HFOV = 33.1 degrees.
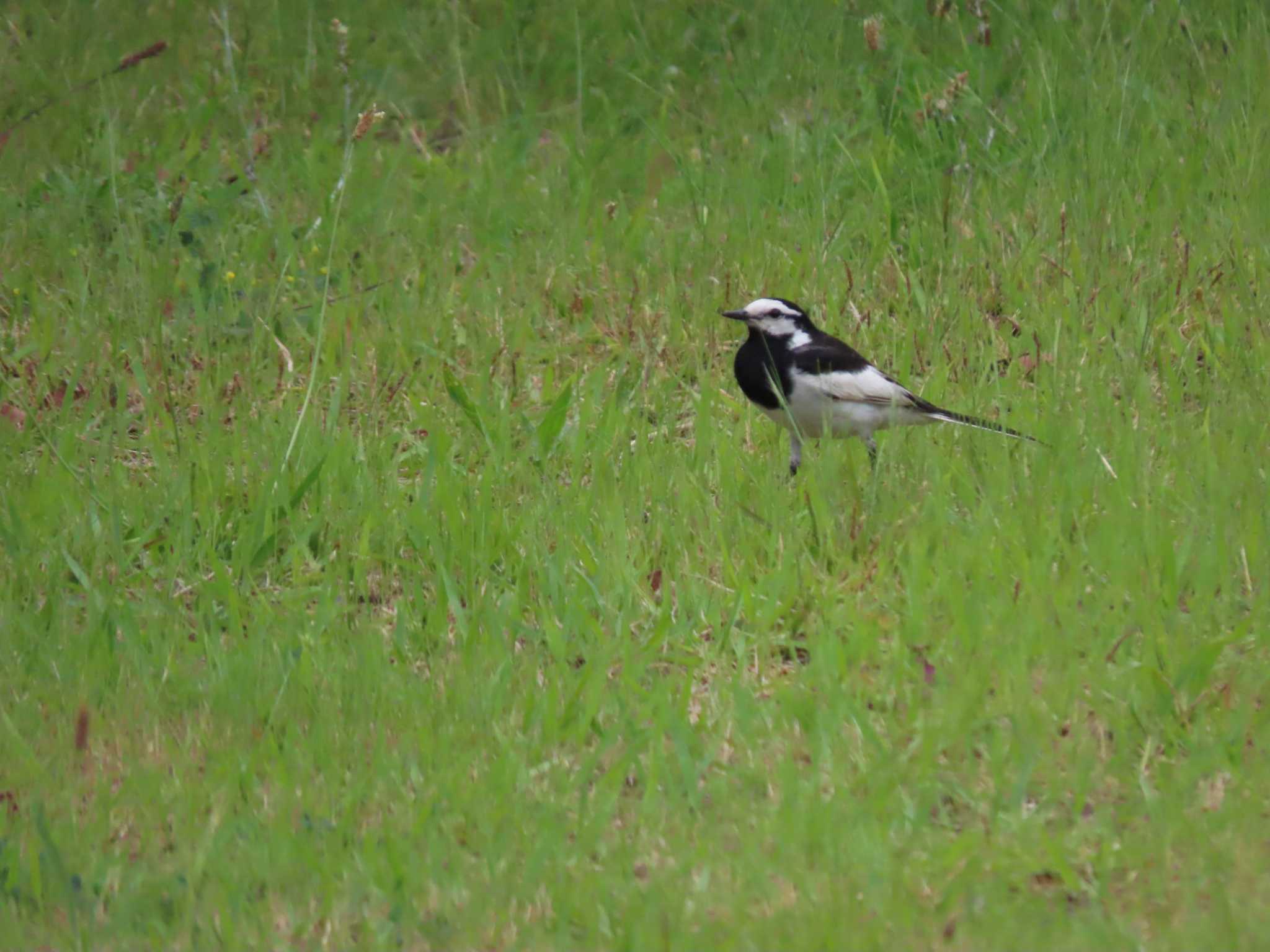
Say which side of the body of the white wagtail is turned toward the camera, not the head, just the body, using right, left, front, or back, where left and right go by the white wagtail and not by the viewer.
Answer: left
